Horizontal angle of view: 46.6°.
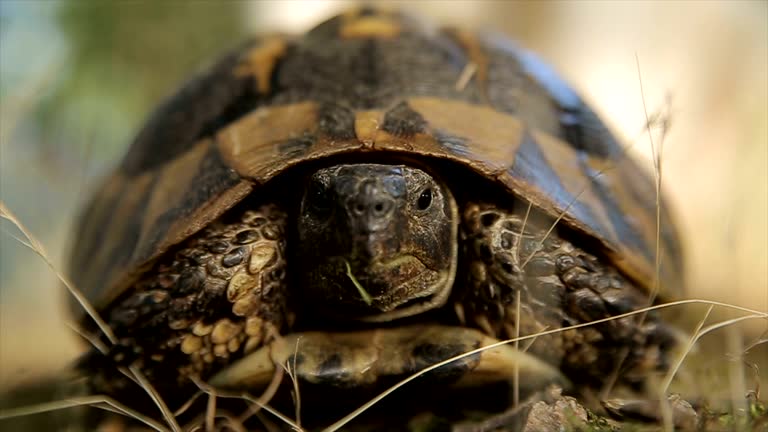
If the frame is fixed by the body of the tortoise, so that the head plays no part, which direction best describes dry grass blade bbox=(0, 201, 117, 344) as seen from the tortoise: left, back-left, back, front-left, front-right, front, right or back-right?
right

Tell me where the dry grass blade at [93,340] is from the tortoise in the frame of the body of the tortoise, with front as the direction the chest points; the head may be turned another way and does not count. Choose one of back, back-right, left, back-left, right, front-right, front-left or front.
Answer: right

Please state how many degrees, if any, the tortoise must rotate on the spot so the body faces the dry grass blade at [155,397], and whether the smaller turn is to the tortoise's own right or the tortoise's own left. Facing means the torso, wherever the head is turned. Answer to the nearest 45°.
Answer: approximately 45° to the tortoise's own right

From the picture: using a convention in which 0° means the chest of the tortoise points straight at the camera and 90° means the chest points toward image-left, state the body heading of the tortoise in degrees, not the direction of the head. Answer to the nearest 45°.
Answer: approximately 0°
